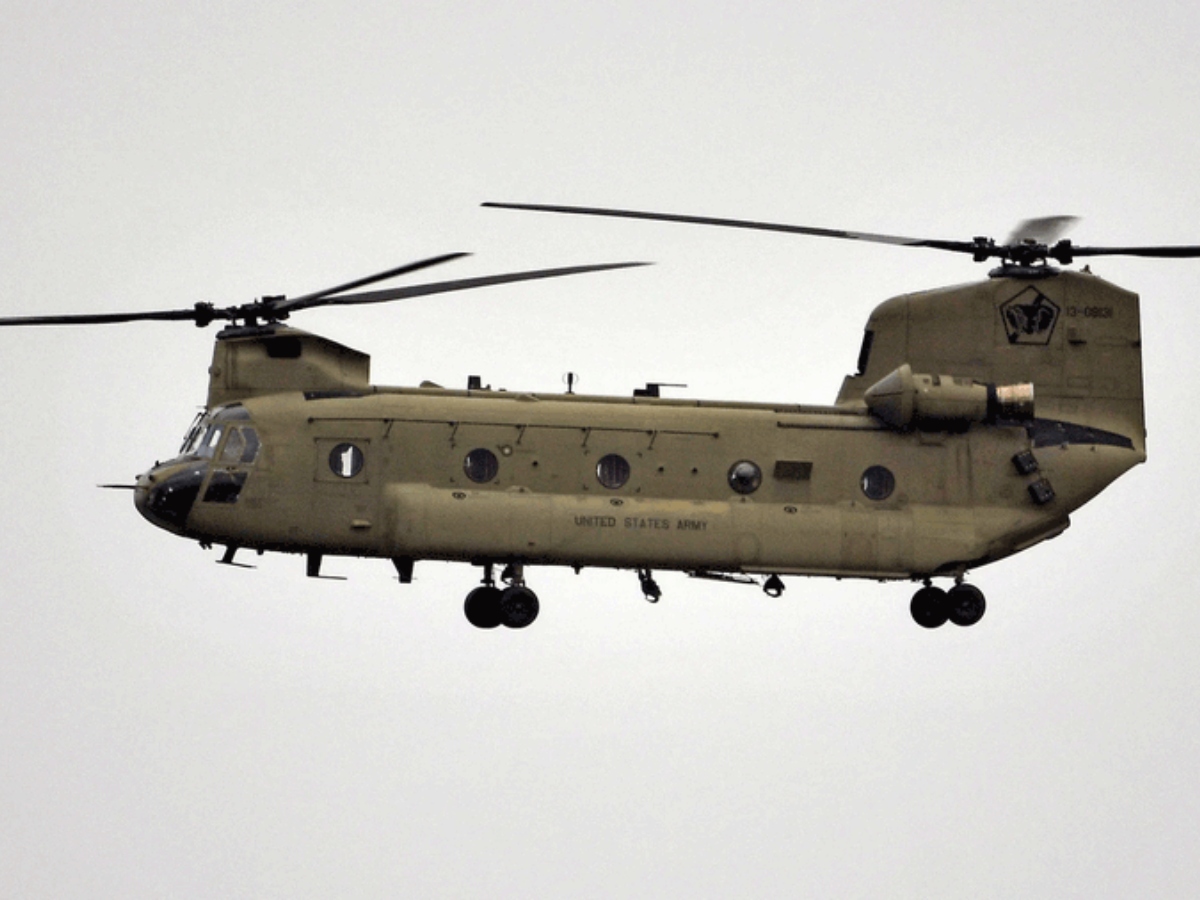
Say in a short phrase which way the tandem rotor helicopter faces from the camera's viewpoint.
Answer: facing to the left of the viewer
